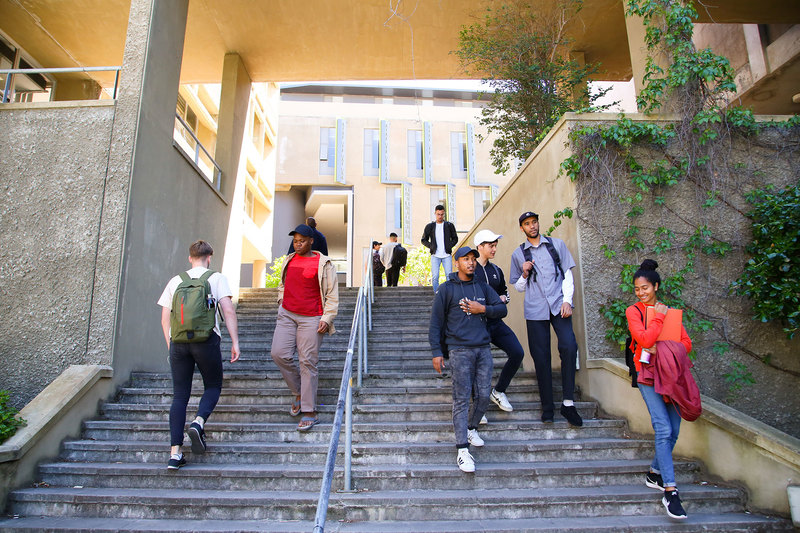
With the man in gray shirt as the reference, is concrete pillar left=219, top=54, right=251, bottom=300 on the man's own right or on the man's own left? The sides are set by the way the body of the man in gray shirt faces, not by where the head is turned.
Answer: on the man's own right

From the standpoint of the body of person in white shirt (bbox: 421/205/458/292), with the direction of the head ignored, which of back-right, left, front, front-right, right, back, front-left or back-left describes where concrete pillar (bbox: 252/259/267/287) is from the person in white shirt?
back-right

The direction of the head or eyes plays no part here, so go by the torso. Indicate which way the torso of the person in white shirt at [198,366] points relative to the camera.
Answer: away from the camera

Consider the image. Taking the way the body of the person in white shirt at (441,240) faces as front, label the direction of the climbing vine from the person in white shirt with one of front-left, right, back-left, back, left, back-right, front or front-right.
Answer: front-left

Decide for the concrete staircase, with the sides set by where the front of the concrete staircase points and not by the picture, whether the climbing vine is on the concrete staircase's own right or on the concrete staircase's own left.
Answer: on the concrete staircase's own left

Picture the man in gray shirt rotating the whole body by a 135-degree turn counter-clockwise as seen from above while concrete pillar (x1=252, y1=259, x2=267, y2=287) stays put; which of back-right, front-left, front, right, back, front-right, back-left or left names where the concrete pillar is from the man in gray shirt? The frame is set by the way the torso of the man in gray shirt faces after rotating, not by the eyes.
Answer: left

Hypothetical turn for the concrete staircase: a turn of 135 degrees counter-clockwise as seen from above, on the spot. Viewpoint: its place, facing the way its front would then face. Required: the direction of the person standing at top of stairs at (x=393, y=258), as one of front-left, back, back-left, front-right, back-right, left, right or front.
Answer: front-left

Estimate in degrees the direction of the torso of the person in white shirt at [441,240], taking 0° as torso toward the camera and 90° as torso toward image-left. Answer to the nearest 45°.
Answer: approximately 0°

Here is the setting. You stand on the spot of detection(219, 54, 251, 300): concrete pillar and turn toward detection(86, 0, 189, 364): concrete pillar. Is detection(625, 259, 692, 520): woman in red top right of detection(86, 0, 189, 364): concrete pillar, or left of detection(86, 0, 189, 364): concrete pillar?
left

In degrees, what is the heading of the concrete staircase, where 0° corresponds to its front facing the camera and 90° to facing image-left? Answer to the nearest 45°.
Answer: approximately 0°
